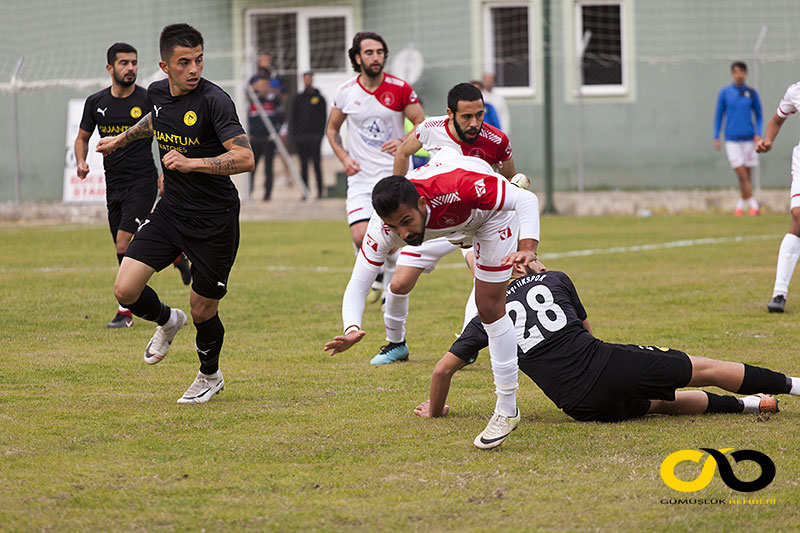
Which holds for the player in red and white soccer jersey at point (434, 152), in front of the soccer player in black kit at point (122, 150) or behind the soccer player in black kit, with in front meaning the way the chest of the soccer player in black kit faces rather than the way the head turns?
in front

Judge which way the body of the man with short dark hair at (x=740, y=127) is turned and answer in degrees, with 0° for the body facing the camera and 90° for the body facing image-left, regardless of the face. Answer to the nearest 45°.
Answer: approximately 0°

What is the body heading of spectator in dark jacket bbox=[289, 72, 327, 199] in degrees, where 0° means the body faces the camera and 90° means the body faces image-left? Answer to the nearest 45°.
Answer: approximately 0°

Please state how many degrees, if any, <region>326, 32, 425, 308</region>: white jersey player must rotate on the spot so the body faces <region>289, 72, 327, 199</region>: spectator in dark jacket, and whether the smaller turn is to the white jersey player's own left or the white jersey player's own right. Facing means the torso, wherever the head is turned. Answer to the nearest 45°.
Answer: approximately 180°

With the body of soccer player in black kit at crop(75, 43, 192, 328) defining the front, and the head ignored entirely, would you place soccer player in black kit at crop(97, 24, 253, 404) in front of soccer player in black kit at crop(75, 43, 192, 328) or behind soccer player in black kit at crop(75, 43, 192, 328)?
in front
